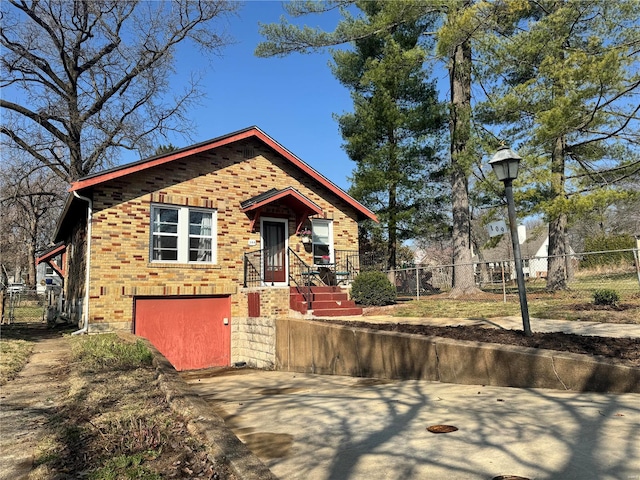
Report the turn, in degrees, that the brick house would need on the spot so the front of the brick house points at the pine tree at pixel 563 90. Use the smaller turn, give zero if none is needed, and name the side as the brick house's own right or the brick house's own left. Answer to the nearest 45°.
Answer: approximately 45° to the brick house's own left

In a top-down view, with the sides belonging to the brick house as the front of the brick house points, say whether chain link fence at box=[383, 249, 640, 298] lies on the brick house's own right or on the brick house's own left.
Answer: on the brick house's own left

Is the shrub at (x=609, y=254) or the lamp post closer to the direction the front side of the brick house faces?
the lamp post

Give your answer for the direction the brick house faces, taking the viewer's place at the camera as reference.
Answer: facing the viewer and to the right of the viewer

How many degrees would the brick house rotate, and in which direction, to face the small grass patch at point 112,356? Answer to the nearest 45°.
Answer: approximately 45° to its right

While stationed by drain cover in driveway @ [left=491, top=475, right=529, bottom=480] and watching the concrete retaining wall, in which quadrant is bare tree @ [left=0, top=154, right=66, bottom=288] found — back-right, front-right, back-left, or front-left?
front-left
